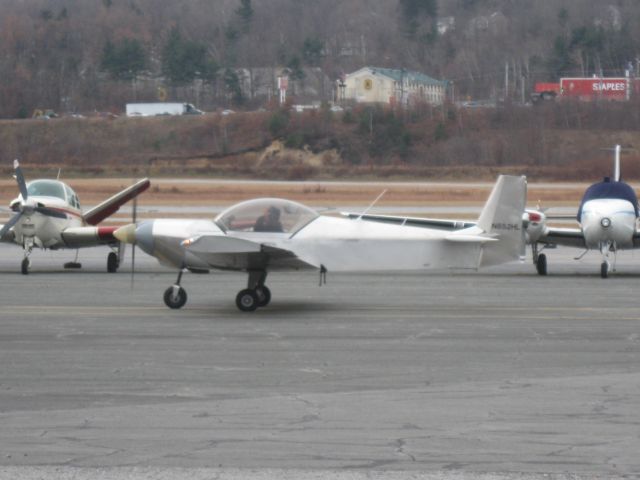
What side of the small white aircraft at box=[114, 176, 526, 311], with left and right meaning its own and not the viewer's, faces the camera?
left

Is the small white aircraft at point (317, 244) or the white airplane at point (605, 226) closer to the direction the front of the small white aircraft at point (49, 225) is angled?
the small white aircraft

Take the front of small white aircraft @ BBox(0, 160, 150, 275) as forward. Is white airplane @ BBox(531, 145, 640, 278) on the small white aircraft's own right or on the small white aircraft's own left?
on the small white aircraft's own left

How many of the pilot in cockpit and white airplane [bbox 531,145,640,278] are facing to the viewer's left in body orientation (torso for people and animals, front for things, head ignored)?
1

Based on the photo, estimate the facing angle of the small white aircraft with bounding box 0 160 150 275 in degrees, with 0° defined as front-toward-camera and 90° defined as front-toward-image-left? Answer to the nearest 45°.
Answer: approximately 45°

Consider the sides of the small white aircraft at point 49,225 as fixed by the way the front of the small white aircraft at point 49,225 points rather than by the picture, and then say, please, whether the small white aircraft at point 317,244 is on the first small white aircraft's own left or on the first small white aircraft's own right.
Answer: on the first small white aircraft's own left

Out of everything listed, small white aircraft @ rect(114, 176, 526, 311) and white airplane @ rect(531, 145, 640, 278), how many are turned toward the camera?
1

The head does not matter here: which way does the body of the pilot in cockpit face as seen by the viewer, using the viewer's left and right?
facing to the left of the viewer

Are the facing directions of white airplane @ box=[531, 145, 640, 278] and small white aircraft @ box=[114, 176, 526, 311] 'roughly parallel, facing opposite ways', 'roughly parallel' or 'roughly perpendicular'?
roughly perpendicular

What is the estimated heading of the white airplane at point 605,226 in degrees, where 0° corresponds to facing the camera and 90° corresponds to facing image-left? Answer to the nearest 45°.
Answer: approximately 0°

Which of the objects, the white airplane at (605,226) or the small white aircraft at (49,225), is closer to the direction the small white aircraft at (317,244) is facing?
the small white aircraft

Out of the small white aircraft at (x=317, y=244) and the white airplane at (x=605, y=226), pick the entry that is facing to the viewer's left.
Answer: the small white aircraft
